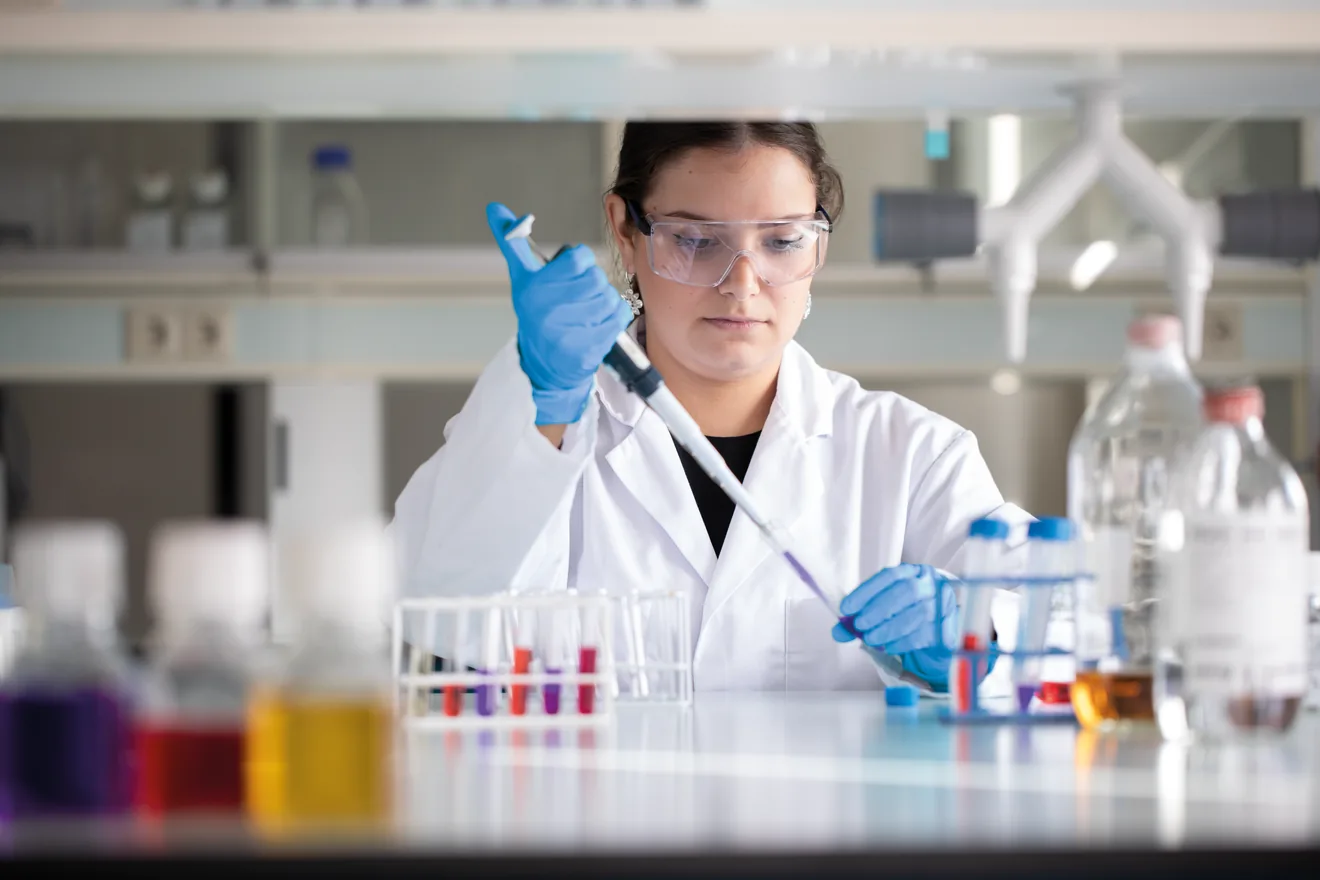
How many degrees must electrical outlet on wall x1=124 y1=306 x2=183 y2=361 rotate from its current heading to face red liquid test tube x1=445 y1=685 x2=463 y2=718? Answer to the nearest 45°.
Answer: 0° — it already faces it

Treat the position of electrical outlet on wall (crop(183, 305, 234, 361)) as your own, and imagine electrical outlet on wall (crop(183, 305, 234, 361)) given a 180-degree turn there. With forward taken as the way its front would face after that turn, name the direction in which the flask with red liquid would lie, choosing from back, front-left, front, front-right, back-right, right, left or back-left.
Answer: back

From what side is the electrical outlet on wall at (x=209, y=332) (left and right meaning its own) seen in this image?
front

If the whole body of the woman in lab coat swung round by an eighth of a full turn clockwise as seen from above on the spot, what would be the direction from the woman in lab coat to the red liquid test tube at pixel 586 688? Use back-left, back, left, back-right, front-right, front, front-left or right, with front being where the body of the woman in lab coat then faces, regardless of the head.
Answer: front-left

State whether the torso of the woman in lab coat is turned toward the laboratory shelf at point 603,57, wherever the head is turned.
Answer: yes

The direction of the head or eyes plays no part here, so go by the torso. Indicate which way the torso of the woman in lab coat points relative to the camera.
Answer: toward the camera

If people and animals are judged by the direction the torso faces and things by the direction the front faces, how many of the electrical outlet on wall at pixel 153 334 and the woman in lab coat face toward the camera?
2

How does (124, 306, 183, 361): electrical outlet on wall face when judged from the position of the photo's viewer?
facing the viewer

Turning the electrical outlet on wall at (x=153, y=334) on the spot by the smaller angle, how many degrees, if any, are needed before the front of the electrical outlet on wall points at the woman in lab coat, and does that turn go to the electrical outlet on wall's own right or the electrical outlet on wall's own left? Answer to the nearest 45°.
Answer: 0° — it already faces them

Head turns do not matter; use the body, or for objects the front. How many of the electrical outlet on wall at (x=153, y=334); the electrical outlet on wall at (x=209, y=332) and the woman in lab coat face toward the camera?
3

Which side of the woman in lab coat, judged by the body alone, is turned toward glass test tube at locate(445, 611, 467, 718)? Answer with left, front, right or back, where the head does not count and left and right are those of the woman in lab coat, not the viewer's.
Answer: front
